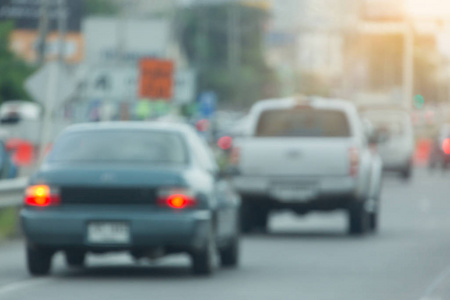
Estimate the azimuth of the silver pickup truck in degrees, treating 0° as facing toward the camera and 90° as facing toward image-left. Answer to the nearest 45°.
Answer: approximately 180°

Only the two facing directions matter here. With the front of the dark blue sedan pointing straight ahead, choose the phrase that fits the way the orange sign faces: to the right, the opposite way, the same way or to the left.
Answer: the opposite way

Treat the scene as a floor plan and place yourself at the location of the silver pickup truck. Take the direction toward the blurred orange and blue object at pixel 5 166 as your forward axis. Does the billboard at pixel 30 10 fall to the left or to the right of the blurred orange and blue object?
right

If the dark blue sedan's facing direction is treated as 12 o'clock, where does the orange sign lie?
The orange sign is roughly at 12 o'clock from the dark blue sedan.

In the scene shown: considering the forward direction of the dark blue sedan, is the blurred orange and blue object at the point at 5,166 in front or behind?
in front

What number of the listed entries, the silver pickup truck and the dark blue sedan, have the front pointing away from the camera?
2

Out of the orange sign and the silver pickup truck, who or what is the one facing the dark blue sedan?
the orange sign

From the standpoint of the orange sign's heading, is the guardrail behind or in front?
in front

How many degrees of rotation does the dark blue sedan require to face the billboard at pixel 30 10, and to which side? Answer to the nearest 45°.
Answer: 0° — it already faces it

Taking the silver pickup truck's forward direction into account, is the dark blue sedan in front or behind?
behind

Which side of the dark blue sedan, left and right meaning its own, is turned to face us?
back

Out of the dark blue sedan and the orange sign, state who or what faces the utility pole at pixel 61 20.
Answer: the dark blue sedan

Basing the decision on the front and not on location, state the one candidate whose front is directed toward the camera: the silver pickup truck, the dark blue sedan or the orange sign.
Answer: the orange sign

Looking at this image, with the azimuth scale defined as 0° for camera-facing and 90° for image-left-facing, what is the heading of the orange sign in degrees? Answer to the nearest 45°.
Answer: approximately 0°

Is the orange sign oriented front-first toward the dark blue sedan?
yes

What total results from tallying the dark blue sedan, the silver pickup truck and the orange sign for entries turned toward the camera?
1
